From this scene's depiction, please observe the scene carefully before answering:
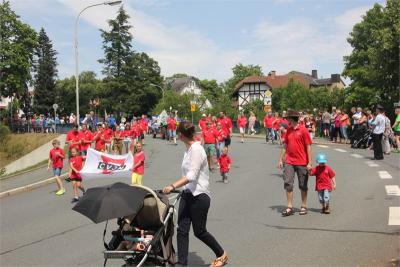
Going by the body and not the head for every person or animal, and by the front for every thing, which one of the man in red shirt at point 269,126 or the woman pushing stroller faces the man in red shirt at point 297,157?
the man in red shirt at point 269,126

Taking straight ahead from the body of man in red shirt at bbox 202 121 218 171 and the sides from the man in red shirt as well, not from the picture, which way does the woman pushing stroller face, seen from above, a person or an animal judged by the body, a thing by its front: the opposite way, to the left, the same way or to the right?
to the right

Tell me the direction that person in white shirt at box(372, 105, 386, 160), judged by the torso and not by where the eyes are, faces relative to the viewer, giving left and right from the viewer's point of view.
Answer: facing to the left of the viewer

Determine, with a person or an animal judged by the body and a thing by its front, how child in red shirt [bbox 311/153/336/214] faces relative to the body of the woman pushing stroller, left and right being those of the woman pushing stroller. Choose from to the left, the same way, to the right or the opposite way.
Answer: to the left

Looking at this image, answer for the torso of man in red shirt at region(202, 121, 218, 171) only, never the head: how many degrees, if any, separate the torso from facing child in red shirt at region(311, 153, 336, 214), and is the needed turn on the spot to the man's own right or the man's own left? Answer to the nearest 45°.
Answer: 0° — they already face them

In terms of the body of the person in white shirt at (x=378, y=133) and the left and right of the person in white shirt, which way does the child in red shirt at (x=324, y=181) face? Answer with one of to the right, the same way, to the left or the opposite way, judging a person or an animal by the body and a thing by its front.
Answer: to the left

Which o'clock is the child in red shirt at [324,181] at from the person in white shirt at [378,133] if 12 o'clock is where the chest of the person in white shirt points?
The child in red shirt is roughly at 9 o'clock from the person in white shirt.

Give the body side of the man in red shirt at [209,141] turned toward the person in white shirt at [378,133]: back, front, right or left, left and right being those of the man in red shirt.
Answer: left

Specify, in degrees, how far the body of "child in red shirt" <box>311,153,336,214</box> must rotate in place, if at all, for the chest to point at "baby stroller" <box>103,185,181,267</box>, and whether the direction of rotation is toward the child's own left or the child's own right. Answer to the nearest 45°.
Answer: approximately 45° to the child's own right

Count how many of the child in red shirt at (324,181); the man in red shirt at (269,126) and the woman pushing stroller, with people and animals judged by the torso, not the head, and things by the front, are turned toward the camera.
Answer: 2

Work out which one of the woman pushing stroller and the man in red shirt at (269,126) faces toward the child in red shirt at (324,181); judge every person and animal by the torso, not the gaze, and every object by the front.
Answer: the man in red shirt

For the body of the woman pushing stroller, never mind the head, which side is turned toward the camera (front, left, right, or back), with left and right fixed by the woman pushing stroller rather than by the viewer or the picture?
left
